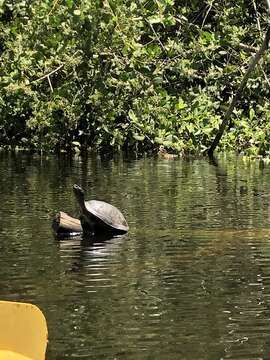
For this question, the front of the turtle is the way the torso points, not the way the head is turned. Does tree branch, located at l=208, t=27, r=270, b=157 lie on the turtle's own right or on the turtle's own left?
on the turtle's own right

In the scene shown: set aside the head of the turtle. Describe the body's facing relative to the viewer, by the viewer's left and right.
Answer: facing to the left of the viewer
